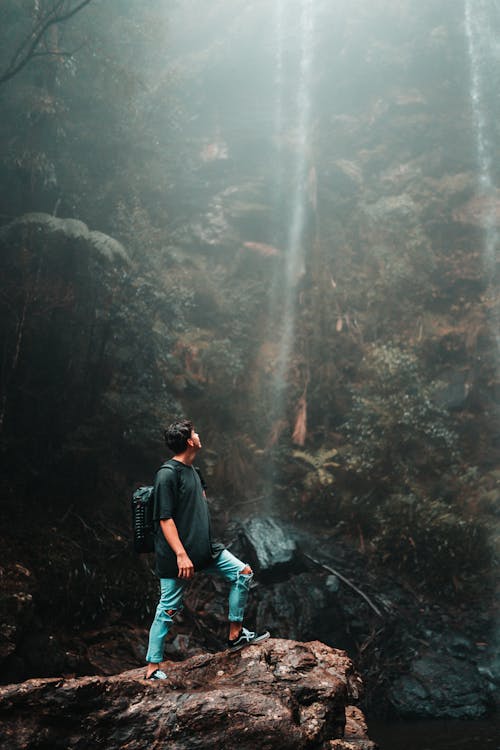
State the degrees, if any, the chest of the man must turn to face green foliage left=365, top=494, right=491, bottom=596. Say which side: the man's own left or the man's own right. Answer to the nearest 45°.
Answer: approximately 45° to the man's own left

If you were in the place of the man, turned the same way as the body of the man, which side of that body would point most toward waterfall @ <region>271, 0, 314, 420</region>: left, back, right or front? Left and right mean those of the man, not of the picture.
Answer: left

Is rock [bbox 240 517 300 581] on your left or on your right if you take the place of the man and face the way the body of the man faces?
on your left

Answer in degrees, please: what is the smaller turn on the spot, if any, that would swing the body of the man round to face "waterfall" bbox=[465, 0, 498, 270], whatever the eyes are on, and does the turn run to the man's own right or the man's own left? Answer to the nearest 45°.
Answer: approximately 45° to the man's own left

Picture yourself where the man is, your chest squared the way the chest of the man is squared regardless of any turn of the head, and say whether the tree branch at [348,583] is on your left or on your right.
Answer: on your left

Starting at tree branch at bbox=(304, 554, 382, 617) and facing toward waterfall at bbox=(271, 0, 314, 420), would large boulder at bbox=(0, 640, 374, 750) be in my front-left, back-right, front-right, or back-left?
back-left

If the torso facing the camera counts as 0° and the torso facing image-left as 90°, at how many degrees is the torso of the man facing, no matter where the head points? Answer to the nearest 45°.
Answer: approximately 270°

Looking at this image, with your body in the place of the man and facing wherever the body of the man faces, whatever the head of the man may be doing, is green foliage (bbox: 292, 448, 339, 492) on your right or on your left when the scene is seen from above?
on your left
